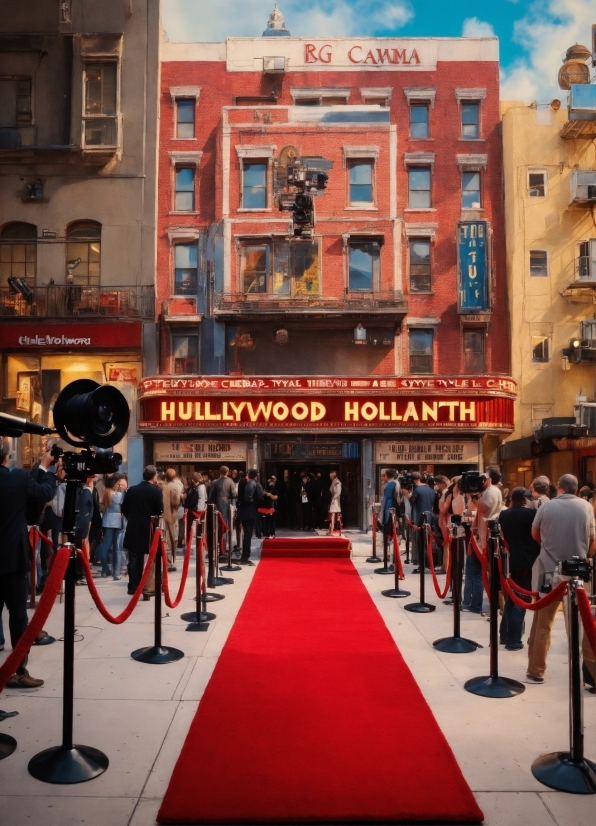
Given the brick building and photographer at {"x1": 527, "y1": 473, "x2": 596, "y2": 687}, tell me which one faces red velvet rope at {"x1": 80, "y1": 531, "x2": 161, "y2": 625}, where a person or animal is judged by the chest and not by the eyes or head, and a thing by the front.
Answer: the brick building

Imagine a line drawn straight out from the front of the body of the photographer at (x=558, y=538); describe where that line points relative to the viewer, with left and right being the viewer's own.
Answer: facing away from the viewer

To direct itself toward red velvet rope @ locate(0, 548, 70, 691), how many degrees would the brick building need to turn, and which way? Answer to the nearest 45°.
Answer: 0° — it already faces it

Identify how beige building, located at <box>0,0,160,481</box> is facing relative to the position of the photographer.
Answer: facing the viewer

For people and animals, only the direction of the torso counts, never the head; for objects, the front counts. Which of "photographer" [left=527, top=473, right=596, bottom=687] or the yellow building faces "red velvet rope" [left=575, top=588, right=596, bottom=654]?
the yellow building

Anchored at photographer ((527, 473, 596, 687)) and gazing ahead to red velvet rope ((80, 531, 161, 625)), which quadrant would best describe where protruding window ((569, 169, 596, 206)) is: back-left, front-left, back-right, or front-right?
back-right

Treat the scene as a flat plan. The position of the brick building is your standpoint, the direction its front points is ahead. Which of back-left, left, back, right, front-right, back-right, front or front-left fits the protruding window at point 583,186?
left

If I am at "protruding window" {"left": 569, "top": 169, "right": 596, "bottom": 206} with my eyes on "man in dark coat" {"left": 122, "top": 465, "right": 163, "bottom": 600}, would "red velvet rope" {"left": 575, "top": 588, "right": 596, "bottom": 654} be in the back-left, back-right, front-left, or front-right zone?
front-left

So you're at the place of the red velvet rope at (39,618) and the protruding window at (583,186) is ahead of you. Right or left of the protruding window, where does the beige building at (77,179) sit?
left

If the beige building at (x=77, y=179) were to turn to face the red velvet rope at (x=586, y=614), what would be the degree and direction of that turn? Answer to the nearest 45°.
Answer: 0° — it already faces it

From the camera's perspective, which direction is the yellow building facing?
toward the camera

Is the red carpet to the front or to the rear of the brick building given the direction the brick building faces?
to the front

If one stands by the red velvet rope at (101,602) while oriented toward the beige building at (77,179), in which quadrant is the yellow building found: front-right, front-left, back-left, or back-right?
front-right
